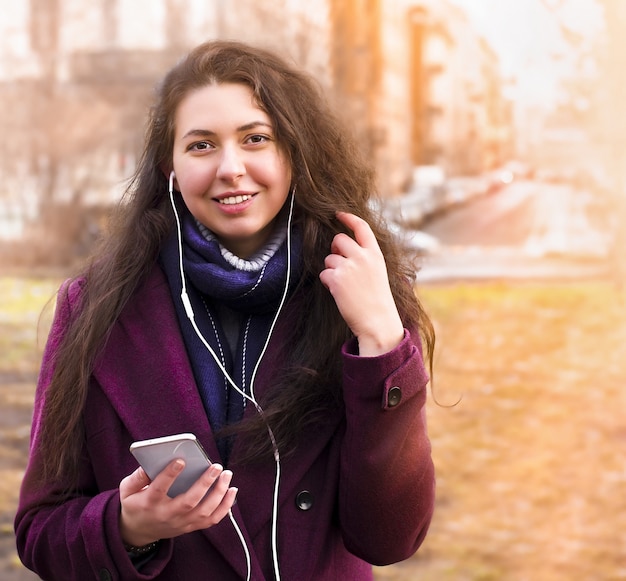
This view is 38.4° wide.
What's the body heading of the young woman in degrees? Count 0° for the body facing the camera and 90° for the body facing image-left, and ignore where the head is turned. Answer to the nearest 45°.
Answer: approximately 0°
